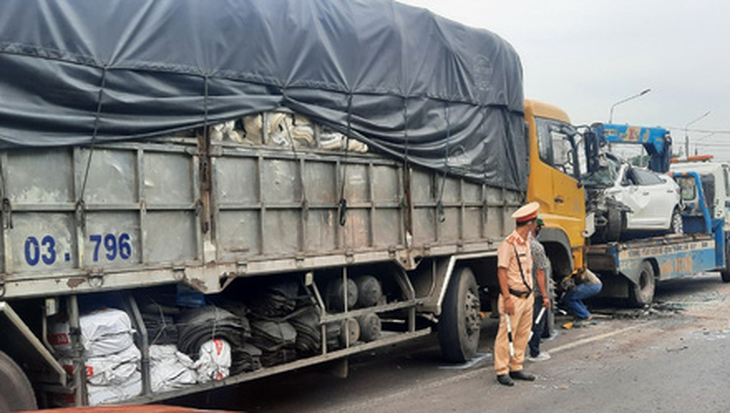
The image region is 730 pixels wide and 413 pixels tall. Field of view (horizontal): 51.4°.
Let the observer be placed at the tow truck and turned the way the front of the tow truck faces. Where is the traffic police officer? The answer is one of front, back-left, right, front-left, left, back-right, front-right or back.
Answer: back-right

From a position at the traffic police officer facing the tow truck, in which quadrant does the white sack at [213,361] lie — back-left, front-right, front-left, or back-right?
back-left

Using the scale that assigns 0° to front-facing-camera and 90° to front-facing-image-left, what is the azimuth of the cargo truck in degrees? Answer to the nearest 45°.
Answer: approximately 225°

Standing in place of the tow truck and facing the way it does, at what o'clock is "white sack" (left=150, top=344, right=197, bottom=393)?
The white sack is roughly at 5 o'clock from the tow truck.

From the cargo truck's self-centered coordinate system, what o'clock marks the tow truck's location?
The tow truck is roughly at 12 o'clock from the cargo truck.

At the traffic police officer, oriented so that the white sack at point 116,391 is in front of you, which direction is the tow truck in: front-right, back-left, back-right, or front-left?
back-right

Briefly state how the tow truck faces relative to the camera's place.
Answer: facing away from the viewer and to the right of the viewer

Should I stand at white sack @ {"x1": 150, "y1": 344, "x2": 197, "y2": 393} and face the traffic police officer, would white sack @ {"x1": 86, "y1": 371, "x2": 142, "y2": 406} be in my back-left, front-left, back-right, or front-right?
back-right
